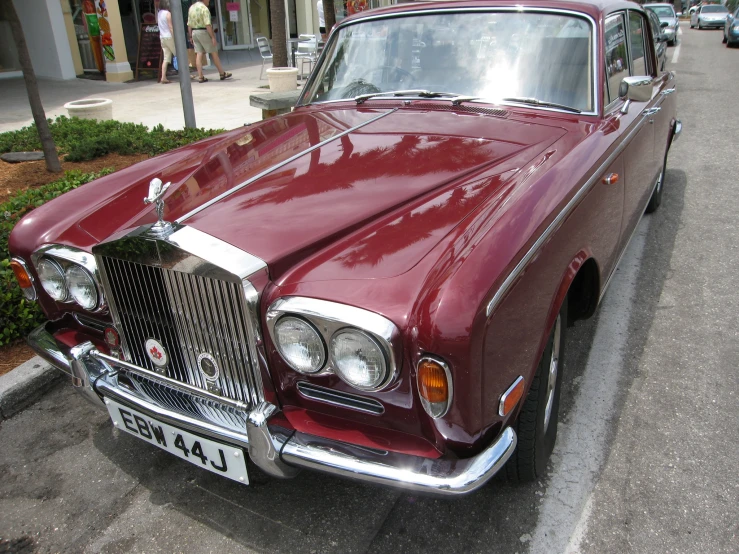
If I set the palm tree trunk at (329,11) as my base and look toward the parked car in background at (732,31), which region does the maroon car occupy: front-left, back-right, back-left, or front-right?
back-right

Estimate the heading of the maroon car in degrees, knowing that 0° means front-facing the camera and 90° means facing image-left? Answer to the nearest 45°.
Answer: approximately 45°

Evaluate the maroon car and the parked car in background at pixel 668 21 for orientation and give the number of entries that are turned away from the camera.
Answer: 0

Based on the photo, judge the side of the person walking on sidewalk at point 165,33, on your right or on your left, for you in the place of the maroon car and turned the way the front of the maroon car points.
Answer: on your right

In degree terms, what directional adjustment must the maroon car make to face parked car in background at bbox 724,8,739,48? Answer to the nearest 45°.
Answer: approximately 180°

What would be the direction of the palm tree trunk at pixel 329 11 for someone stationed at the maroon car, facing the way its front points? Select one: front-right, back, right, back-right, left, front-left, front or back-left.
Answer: back-right

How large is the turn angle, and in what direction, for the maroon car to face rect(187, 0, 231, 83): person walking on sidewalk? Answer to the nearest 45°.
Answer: approximately 135° to its right

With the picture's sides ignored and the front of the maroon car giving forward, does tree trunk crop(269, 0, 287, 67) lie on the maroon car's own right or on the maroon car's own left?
on the maroon car's own right

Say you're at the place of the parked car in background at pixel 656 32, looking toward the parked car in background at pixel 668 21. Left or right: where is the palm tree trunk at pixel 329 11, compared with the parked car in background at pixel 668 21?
left

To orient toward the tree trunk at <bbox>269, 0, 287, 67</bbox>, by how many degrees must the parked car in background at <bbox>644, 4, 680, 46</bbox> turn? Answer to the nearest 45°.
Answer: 0° — it already faces it

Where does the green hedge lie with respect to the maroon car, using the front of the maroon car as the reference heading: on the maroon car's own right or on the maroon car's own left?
on the maroon car's own right

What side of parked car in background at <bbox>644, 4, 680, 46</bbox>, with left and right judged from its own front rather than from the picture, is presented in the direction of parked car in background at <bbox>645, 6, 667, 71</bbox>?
front

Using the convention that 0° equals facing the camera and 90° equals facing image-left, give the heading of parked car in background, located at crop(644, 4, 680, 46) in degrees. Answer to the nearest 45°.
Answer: approximately 0°
